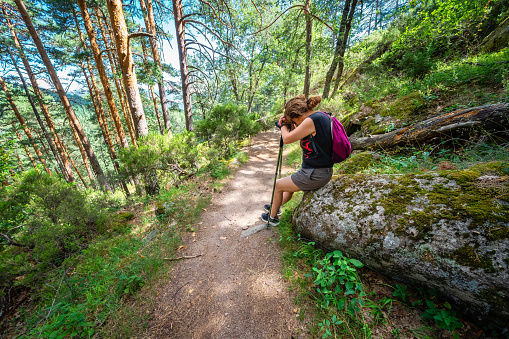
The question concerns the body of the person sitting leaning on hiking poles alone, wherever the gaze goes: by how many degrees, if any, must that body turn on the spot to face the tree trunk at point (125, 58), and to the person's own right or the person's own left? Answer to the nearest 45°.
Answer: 0° — they already face it

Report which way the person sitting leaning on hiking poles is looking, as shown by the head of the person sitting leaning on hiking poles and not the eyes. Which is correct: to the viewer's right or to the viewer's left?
to the viewer's left

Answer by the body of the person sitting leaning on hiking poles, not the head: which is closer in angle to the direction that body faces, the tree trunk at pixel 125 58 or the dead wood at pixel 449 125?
the tree trunk

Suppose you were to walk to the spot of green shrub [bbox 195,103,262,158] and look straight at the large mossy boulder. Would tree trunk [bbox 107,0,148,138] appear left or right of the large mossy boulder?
right

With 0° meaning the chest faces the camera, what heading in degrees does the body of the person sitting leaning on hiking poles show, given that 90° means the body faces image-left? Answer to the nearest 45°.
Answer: approximately 90°

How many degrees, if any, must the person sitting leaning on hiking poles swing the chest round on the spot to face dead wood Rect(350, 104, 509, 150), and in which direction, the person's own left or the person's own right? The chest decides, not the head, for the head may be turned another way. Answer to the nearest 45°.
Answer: approximately 135° to the person's own right

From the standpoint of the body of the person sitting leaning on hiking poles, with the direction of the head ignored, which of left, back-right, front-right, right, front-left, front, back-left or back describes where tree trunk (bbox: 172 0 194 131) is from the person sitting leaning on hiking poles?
front-right

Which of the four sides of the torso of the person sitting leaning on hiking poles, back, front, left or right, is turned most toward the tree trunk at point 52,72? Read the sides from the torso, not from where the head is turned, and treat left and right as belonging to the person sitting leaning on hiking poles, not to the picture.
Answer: front

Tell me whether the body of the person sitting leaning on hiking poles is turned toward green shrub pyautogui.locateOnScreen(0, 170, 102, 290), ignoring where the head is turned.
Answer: yes
